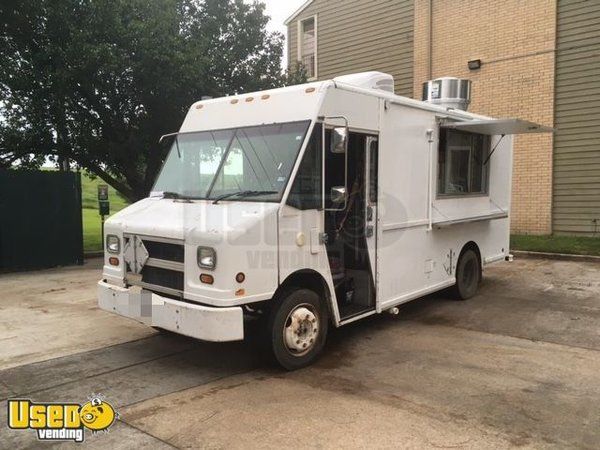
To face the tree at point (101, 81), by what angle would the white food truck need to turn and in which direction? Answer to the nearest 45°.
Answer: approximately 90° to its right

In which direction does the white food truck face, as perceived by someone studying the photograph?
facing the viewer and to the left of the viewer

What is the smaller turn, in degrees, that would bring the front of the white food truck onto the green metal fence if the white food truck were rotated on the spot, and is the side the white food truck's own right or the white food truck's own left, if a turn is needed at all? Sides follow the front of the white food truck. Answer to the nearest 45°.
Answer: approximately 90° to the white food truck's own right
